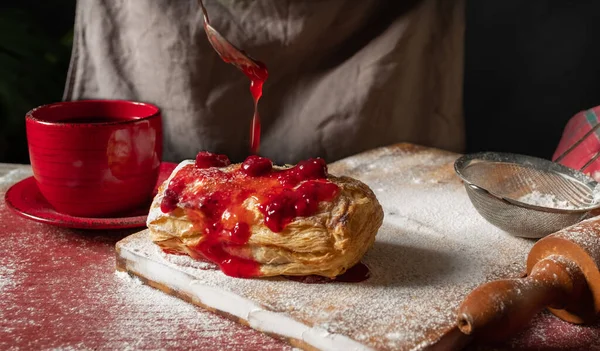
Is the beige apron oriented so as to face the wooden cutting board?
yes

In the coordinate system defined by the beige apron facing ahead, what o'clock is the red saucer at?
The red saucer is roughly at 1 o'clock from the beige apron.

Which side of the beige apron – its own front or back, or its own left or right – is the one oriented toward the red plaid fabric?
left

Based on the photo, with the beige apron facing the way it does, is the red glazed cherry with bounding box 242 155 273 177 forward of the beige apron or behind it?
forward

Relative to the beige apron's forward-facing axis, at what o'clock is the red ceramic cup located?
The red ceramic cup is roughly at 1 o'clock from the beige apron.

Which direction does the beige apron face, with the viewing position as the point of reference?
facing the viewer

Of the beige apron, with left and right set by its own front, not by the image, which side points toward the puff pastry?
front

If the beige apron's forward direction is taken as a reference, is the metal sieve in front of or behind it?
in front

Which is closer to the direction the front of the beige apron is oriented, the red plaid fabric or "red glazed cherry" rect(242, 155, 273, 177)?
the red glazed cherry

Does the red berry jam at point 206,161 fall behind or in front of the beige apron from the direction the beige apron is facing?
in front

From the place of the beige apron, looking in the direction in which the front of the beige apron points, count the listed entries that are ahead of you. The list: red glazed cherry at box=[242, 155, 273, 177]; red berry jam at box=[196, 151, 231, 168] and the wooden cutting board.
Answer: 3
